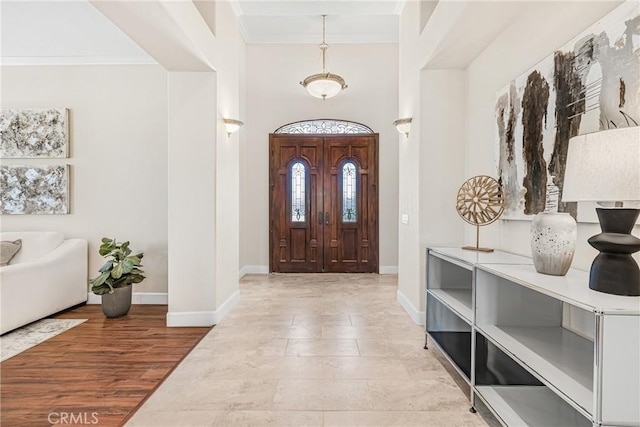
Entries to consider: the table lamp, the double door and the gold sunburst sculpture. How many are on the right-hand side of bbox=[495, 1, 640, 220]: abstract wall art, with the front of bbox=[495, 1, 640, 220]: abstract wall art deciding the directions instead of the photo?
2

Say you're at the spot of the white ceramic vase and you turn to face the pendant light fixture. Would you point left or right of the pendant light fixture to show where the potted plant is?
left

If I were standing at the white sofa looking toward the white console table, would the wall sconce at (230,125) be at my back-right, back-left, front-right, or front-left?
front-left

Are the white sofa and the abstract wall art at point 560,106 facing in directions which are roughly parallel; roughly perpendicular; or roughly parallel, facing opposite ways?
roughly perpendicular

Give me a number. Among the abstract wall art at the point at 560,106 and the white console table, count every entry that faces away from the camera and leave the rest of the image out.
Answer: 0

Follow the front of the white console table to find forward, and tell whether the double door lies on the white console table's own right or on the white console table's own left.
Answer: on the white console table's own right

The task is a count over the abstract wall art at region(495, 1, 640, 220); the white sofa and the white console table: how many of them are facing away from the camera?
0

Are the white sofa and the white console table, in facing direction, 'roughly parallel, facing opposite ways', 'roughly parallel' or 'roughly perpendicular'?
roughly perpendicular

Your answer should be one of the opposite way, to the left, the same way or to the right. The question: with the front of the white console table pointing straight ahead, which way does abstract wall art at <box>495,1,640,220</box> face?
the same way

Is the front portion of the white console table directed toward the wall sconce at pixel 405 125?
no

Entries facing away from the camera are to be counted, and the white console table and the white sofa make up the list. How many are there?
0

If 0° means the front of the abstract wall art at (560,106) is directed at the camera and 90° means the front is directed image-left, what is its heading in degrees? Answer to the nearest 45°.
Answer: approximately 45°

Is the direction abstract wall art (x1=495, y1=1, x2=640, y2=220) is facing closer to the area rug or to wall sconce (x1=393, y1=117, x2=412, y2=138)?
the area rug

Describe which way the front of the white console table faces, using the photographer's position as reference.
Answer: facing the viewer and to the left of the viewer

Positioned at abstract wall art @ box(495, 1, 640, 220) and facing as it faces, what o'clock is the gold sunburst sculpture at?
The gold sunburst sculpture is roughly at 3 o'clock from the abstract wall art.
